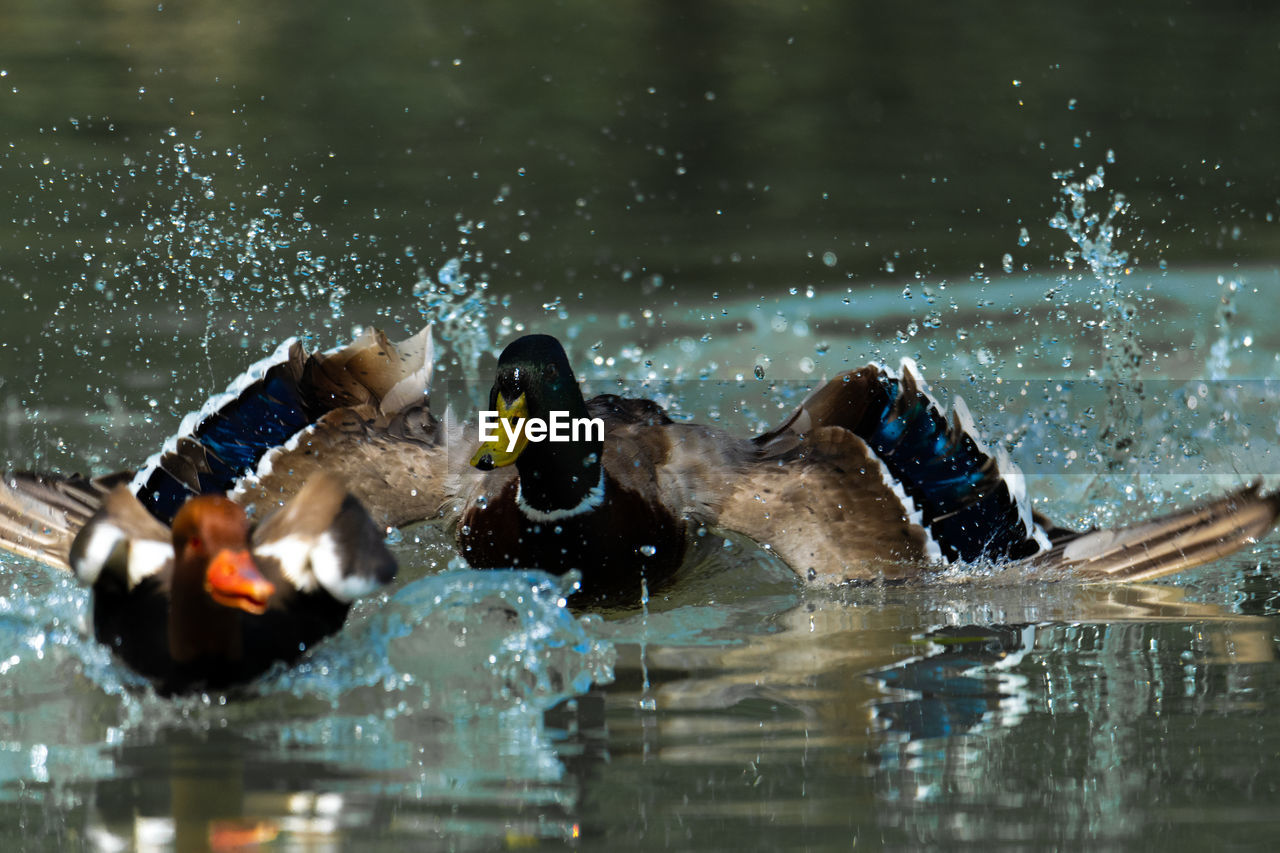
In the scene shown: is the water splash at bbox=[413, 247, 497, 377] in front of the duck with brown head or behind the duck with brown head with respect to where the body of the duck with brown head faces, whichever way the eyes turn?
behind

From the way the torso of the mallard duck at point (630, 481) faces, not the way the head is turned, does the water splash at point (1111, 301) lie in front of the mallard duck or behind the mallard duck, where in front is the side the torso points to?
behind

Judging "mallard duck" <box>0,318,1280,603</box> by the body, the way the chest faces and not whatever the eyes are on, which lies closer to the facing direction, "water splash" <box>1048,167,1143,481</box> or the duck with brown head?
the duck with brown head

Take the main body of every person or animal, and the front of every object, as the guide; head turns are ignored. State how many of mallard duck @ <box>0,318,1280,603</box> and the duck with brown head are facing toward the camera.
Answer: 2

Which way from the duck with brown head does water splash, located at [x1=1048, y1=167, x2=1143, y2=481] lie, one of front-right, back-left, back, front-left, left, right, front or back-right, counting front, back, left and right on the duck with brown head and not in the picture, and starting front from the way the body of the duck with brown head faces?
back-left

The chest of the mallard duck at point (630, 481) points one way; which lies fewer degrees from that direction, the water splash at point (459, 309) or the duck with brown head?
the duck with brown head

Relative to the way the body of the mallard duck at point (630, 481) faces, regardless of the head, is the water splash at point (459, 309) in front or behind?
behind

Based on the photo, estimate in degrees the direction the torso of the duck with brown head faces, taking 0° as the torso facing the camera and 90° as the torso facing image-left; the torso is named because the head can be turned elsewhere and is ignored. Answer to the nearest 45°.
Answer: approximately 0°

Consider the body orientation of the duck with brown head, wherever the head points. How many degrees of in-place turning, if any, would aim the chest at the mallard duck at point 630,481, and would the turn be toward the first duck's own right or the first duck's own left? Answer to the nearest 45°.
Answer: approximately 135° to the first duck's own left

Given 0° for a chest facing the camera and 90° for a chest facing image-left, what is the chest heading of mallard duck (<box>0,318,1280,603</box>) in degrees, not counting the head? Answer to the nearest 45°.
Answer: approximately 0°
